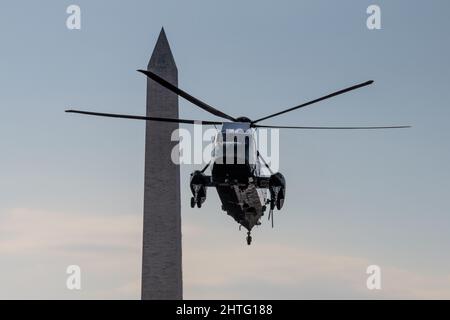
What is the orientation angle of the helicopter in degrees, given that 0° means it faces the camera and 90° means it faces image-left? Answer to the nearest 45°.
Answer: approximately 0°
